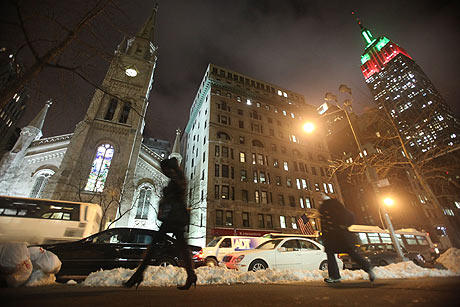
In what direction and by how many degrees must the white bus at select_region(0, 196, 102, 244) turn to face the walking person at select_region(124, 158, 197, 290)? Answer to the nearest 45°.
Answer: approximately 90° to its left

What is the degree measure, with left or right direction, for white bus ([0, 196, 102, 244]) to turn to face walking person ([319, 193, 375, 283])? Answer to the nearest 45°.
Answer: approximately 135° to its left

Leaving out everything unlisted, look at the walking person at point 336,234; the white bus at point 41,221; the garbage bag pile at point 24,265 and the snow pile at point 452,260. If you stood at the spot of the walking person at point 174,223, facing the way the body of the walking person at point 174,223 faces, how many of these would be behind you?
2

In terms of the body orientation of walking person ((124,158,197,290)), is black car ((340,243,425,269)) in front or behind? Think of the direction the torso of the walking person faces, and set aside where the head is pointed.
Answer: behind

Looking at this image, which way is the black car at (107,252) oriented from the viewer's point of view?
to the viewer's left

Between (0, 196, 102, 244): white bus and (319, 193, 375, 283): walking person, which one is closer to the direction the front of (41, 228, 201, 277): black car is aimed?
the white bus

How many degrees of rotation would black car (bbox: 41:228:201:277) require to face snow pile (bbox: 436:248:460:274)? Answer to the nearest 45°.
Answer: approximately 135° to its left

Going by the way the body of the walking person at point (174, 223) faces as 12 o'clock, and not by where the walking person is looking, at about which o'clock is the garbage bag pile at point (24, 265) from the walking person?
The garbage bag pile is roughly at 1 o'clock from the walking person.

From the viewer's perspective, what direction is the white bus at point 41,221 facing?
to the viewer's left

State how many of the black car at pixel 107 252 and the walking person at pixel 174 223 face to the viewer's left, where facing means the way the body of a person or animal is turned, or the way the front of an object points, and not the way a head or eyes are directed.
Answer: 2

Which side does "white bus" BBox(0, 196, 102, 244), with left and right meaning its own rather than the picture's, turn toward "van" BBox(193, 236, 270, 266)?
back

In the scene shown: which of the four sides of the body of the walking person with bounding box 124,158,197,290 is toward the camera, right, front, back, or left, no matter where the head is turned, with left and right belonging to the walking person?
left

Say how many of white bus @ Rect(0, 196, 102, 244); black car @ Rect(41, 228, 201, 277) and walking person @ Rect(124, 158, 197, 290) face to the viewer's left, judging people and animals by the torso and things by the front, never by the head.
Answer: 3
